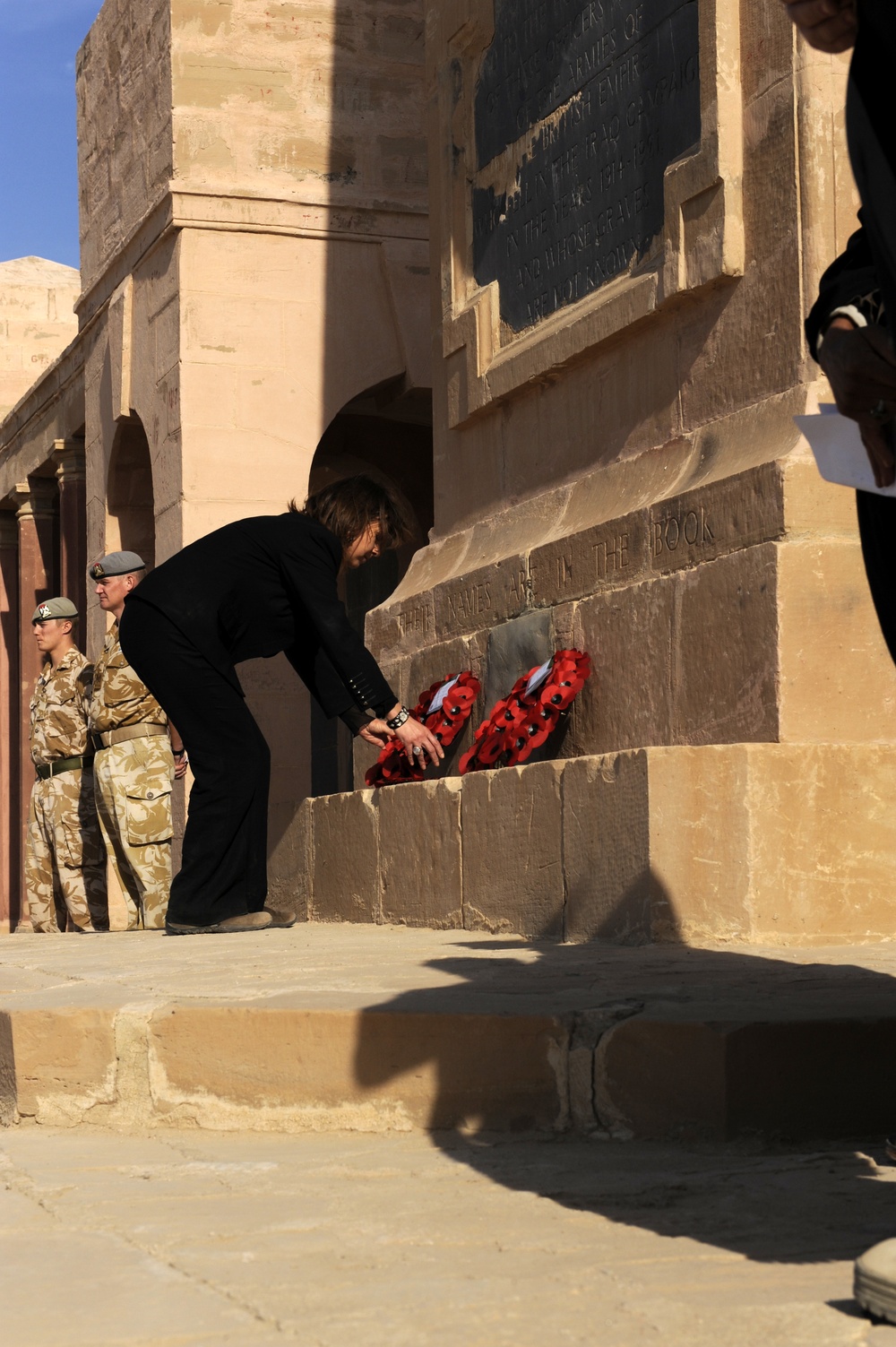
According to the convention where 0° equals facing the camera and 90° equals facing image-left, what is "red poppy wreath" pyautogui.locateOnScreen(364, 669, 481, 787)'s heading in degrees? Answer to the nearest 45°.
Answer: approximately 45°

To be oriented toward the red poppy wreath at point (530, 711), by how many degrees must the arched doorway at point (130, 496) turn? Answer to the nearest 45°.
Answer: approximately 45° to its left

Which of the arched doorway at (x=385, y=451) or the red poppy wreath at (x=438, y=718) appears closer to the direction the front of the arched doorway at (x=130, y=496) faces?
the red poppy wreath

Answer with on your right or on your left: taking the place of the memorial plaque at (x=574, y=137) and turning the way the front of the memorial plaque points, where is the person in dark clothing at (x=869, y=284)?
on your left

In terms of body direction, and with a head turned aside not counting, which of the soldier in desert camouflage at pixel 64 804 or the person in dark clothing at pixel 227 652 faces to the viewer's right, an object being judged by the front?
the person in dark clothing

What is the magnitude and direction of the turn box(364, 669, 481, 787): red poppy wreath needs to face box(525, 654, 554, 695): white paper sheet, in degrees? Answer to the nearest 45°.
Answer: approximately 90° to its left

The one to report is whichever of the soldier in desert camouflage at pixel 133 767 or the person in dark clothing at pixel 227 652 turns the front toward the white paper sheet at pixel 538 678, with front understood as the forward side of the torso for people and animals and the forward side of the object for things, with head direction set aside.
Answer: the person in dark clothing

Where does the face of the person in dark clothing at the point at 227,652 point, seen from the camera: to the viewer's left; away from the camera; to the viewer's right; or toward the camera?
to the viewer's right

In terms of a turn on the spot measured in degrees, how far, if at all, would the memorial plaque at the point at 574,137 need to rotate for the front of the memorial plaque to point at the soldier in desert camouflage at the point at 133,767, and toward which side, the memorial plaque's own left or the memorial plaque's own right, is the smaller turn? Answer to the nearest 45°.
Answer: approximately 90° to the memorial plaque's own right

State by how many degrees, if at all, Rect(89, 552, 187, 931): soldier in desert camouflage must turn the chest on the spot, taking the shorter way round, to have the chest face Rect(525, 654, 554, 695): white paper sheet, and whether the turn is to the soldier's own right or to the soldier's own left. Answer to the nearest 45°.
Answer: approximately 135° to the soldier's own left

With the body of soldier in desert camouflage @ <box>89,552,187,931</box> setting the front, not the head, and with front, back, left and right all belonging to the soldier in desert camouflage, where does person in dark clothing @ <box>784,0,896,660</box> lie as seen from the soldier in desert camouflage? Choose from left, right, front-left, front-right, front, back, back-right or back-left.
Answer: left
